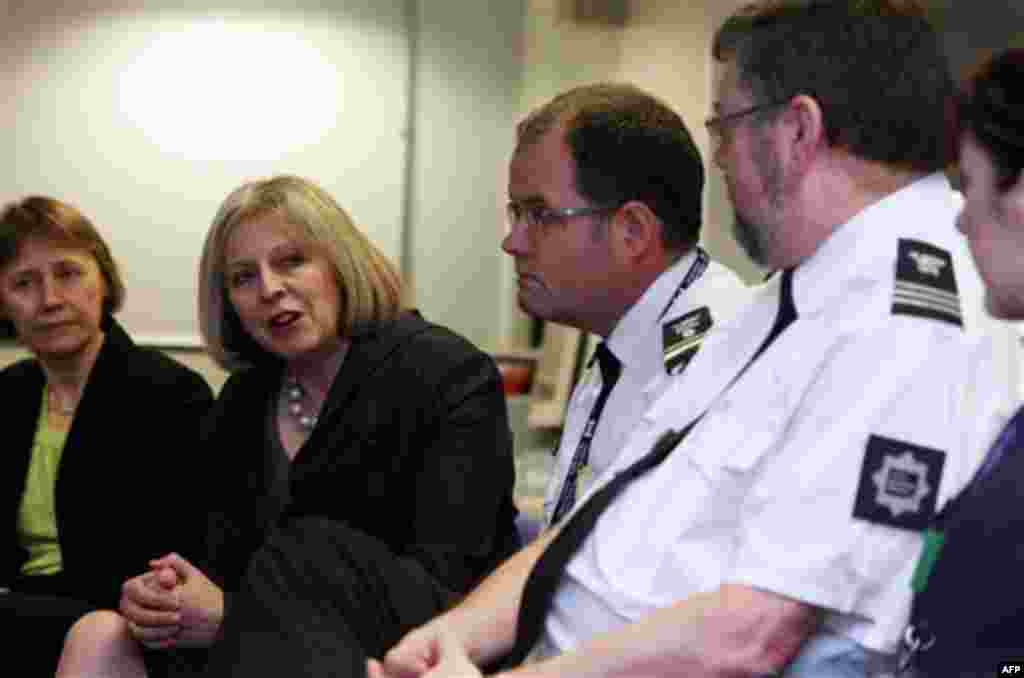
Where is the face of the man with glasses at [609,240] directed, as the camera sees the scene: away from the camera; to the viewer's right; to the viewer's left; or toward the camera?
to the viewer's left

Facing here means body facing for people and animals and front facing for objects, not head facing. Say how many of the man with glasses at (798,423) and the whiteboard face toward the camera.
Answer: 1

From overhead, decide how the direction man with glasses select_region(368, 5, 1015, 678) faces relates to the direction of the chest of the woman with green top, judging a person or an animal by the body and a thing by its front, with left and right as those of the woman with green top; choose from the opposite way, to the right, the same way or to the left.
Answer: to the right

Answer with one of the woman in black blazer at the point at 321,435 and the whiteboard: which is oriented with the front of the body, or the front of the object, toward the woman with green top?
the whiteboard

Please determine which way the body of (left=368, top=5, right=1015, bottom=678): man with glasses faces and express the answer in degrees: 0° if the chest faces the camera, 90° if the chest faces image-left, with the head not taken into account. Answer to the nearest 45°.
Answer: approximately 90°

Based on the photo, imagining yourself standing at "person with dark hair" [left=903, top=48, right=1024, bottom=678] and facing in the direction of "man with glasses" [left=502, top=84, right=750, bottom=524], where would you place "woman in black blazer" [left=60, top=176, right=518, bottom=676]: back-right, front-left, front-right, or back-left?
front-left

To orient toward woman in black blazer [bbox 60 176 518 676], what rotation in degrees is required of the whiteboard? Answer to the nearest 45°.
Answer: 0° — it already faces them

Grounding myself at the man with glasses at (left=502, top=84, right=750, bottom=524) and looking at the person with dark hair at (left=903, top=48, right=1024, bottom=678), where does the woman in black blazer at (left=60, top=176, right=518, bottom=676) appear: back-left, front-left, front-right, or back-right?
back-right

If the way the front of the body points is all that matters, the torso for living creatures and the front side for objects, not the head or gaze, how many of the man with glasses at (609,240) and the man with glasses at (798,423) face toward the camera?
0

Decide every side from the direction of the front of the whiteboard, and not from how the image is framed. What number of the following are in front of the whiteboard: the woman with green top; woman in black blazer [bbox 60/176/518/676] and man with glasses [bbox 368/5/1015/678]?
3

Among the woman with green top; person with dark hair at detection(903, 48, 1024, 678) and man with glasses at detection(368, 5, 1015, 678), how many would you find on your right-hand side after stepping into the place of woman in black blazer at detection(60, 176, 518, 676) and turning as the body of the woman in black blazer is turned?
1

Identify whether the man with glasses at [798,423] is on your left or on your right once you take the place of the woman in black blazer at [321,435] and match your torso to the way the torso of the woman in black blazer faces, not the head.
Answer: on your left

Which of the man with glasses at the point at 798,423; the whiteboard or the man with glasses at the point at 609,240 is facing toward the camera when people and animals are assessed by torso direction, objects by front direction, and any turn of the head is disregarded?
the whiteboard

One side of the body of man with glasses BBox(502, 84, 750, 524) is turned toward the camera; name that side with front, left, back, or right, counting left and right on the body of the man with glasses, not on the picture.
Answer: left

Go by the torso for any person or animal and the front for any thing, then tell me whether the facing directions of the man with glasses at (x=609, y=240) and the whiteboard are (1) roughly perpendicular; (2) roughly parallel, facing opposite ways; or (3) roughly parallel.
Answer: roughly perpendicular

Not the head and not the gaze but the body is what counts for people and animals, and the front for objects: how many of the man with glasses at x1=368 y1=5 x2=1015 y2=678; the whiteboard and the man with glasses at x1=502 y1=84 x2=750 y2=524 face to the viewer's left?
2

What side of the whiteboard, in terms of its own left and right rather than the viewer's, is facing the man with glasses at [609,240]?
front

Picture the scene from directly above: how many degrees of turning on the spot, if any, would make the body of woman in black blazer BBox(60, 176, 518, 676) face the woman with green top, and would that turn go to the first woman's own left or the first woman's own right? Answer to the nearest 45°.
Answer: approximately 90° to the first woman's own right

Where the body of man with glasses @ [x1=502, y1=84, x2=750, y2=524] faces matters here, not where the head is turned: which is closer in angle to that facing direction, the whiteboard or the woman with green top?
the woman with green top

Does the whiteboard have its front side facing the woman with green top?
yes
